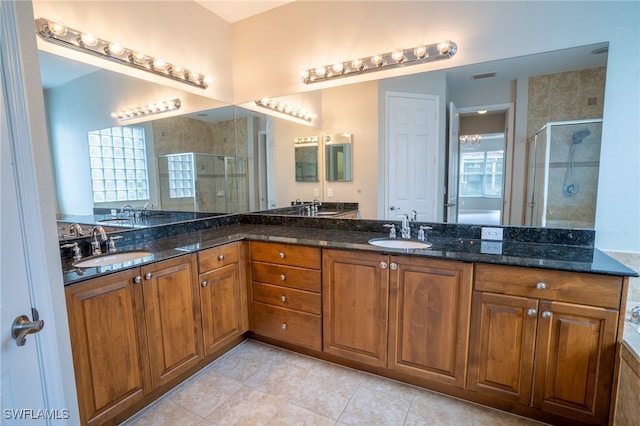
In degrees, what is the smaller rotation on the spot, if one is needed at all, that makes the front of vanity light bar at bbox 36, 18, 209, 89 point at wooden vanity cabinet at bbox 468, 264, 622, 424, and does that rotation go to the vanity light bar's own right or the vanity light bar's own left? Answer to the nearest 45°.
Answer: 0° — it already faces it

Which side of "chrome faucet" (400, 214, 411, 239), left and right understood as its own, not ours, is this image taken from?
front

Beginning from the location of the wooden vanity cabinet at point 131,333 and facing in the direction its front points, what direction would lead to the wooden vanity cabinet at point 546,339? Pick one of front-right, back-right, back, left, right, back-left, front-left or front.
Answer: front

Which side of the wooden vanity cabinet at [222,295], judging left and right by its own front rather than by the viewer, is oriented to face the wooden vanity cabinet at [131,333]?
right

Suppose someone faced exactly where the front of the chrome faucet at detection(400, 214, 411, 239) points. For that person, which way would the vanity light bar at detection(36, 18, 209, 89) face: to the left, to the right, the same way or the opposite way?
to the left

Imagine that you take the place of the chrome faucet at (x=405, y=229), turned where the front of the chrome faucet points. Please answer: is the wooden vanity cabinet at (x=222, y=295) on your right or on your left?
on your right

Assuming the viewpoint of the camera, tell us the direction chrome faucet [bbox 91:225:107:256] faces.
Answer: facing the viewer and to the right of the viewer

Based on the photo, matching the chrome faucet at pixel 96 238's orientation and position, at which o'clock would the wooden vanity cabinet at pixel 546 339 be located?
The wooden vanity cabinet is roughly at 12 o'clock from the chrome faucet.

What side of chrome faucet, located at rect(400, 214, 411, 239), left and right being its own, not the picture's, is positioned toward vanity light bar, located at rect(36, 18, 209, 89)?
right
